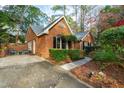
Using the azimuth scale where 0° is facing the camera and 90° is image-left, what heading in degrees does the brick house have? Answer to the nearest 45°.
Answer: approximately 315°

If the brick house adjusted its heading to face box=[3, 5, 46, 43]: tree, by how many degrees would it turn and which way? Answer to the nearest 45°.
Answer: approximately 135° to its right
